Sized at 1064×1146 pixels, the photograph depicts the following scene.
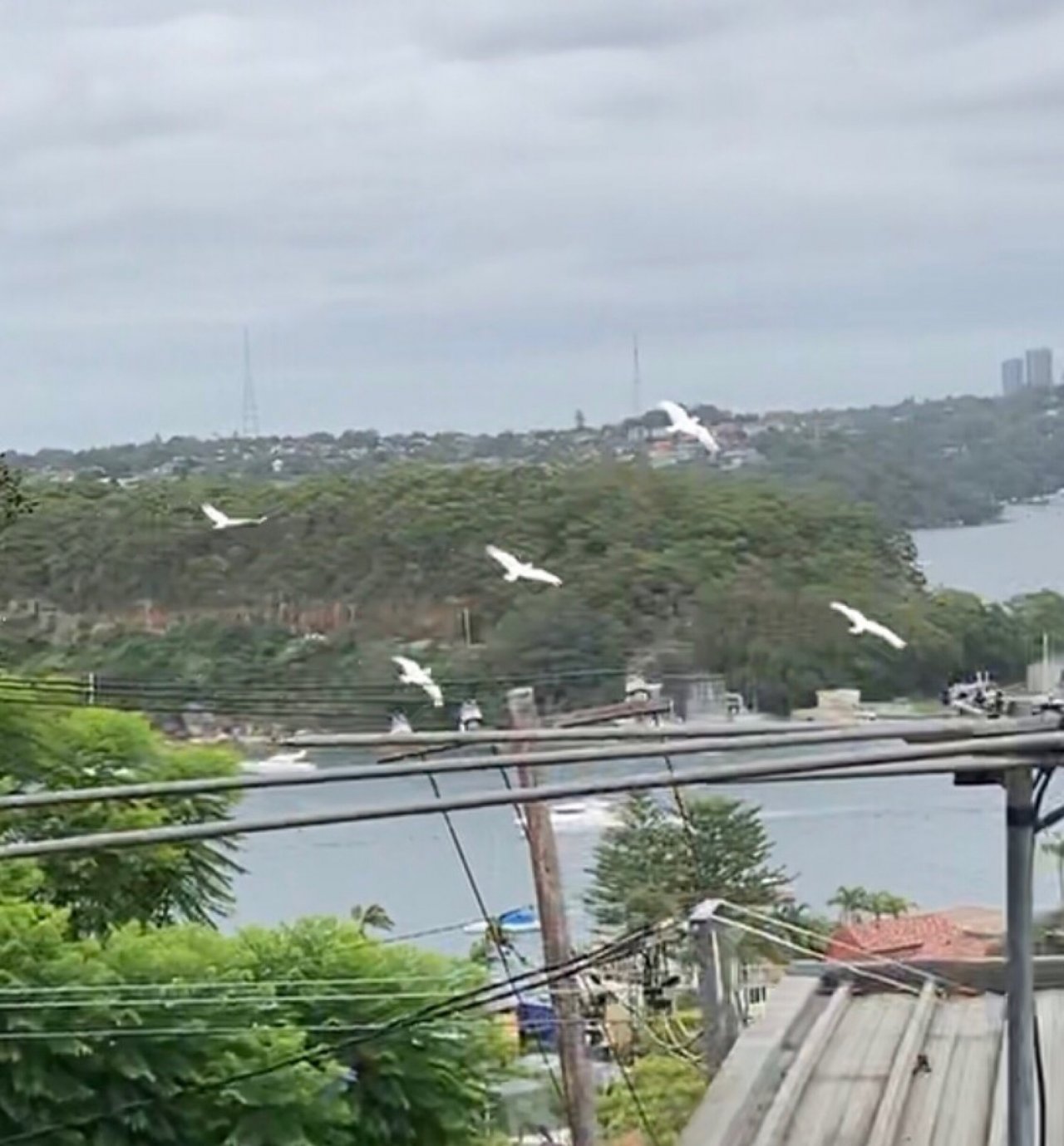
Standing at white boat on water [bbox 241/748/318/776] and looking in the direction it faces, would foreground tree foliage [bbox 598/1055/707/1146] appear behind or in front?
behind

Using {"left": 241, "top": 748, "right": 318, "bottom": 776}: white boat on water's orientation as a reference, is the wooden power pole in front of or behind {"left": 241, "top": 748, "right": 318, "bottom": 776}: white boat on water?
behind

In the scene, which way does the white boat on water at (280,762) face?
to the viewer's left

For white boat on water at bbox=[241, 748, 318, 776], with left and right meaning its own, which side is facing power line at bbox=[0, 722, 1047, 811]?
left
